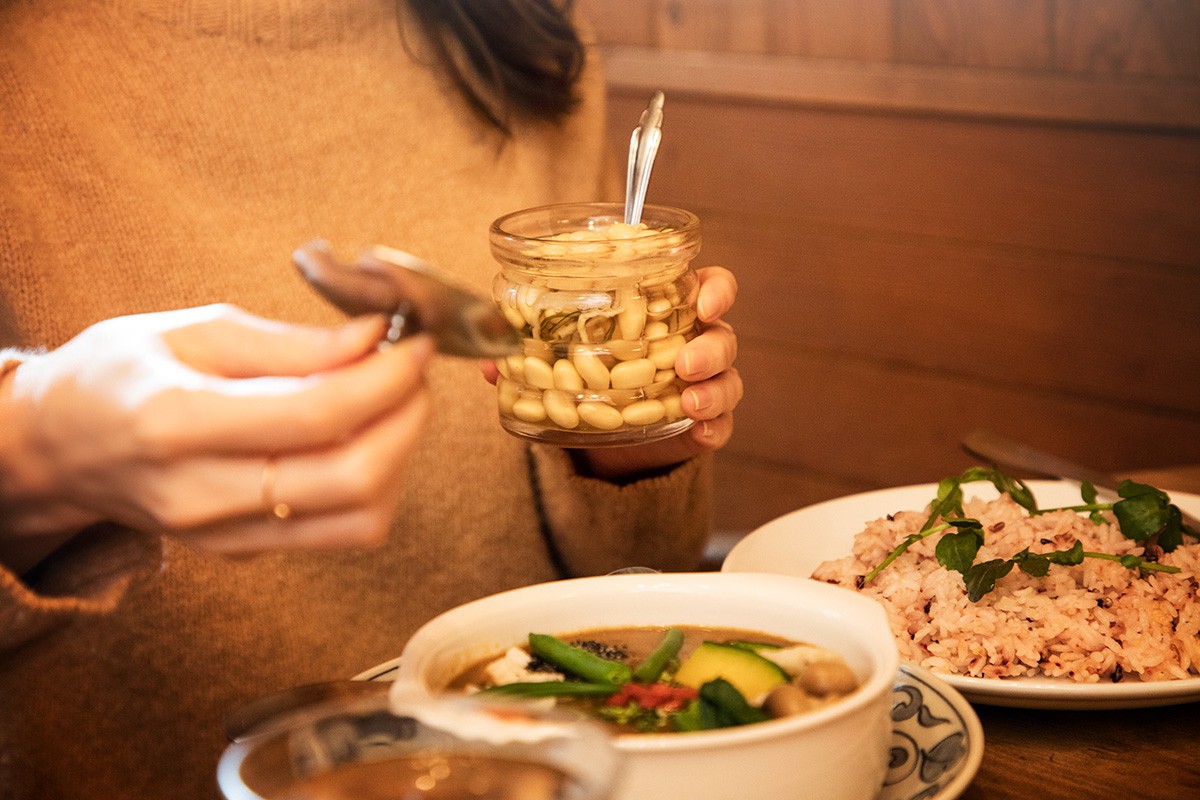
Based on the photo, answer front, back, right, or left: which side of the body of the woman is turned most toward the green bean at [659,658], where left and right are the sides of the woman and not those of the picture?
front

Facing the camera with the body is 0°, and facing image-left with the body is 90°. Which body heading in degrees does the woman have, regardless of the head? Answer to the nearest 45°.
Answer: approximately 315°

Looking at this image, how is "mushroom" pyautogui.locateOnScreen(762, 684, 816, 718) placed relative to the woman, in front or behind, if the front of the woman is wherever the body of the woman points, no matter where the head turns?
in front

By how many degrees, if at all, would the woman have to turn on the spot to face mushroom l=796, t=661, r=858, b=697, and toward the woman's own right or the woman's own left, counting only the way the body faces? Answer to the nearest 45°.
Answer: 0° — they already face it

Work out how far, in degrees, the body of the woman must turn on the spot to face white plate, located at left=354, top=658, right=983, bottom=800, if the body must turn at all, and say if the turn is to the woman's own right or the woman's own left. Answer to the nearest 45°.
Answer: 0° — they already face it
